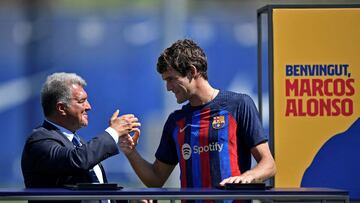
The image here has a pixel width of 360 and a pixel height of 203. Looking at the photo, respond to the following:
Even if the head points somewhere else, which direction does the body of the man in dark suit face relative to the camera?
to the viewer's right

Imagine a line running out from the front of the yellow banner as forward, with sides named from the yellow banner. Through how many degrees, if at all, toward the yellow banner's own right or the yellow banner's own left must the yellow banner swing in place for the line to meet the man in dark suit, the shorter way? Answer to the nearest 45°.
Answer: approximately 45° to the yellow banner's own right

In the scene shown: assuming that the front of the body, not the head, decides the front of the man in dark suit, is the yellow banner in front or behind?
in front

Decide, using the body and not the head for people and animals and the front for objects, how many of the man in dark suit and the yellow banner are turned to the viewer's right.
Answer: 1

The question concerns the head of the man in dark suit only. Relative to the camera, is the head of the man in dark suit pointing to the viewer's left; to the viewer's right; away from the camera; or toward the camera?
to the viewer's right

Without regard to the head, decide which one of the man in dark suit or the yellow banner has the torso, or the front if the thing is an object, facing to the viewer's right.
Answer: the man in dark suit

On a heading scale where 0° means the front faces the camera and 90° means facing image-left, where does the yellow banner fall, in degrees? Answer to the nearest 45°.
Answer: approximately 0°

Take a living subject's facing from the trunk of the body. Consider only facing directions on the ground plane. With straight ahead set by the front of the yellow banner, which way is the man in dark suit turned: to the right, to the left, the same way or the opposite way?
to the left
